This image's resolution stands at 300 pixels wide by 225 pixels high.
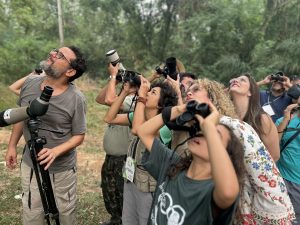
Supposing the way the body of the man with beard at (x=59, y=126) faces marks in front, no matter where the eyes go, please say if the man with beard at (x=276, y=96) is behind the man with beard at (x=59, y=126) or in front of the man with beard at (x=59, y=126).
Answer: behind

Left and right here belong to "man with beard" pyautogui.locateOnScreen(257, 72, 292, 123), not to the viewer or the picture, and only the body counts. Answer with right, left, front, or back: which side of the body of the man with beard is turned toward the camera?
front

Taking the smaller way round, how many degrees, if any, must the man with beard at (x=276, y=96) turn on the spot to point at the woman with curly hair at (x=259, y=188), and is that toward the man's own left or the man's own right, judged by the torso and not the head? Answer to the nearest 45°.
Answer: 0° — they already face them

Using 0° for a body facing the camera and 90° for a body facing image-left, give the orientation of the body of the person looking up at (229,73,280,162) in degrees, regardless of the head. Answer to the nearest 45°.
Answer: approximately 45°

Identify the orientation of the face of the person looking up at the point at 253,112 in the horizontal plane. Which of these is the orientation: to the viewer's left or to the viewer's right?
to the viewer's left

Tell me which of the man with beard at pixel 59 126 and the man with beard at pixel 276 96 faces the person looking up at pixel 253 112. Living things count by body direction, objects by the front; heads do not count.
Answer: the man with beard at pixel 276 96

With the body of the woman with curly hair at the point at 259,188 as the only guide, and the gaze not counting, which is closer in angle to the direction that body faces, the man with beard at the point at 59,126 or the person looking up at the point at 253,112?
the man with beard

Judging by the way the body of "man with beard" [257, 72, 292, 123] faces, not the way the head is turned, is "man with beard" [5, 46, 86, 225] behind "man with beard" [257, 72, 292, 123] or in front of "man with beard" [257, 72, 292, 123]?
in front

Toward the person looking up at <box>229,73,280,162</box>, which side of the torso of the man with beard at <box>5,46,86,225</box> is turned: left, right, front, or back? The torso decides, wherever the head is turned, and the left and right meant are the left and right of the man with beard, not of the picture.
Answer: left

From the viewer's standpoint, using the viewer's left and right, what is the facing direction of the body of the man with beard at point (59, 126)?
facing the viewer and to the left of the viewer

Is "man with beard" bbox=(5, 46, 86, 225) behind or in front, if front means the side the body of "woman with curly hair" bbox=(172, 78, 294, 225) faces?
in front

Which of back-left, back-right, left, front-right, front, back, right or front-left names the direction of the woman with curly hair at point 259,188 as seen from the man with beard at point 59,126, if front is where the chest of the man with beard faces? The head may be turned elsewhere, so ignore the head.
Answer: left
